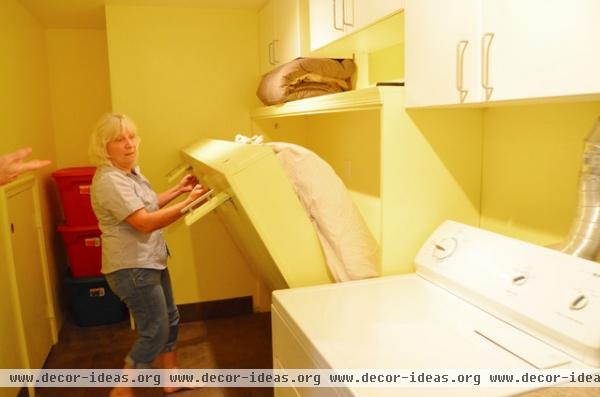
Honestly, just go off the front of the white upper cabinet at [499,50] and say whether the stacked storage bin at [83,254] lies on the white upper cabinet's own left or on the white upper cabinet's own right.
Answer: on the white upper cabinet's own right

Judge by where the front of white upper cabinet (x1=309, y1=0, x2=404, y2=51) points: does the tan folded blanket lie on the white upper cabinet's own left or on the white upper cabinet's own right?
on the white upper cabinet's own right

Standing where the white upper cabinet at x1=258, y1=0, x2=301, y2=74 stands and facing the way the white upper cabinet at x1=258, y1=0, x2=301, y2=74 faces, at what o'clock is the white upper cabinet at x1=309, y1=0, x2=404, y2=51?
the white upper cabinet at x1=309, y1=0, x2=404, y2=51 is roughly at 10 o'clock from the white upper cabinet at x1=258, y1=0, x2=301, y2=74.

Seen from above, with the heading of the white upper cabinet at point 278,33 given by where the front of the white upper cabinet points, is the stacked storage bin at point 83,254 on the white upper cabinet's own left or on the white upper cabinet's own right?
on the white upper cabinet's own right

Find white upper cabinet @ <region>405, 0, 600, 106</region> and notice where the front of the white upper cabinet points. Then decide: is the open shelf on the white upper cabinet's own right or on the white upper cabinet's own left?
on the white upper cabinet's own right

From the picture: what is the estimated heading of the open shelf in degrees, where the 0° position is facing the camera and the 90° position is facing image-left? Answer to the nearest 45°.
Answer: approximately 45°

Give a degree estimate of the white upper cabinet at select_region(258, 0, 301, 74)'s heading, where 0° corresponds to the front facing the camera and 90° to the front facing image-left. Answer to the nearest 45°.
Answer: approximately 45°

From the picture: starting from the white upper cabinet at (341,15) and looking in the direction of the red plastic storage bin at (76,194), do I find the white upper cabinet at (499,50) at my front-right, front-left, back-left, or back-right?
back-left

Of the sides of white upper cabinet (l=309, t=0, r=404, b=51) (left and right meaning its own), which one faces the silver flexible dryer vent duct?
left
